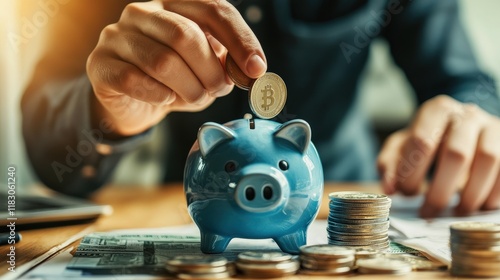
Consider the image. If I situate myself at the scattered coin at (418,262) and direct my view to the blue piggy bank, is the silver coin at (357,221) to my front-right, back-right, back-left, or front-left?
front-right

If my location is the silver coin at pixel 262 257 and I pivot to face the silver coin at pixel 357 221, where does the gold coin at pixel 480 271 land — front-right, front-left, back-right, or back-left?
front-right

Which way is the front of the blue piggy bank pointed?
toward the camera
